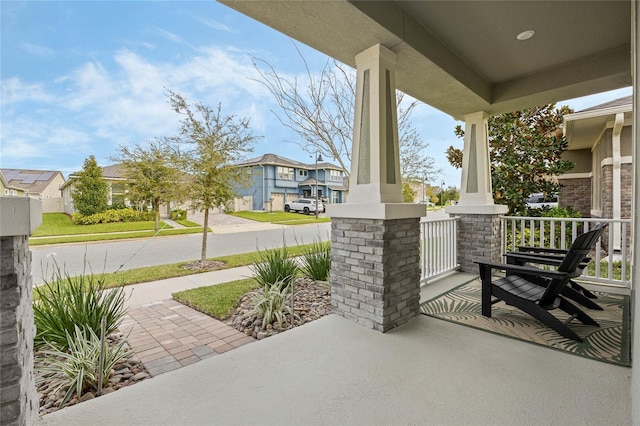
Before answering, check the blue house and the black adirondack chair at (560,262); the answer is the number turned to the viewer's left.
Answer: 1

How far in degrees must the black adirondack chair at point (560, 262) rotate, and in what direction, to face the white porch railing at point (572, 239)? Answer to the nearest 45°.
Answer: approximately 90° to its right

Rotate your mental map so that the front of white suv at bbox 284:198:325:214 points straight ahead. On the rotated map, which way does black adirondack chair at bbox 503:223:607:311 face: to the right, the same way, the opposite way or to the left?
the same way

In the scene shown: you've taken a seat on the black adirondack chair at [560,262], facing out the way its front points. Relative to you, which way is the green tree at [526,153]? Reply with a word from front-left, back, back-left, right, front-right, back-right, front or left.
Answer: right

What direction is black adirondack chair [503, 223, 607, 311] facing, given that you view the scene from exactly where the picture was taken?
facing to the left of the viewer

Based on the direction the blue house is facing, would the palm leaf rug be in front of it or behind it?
in front

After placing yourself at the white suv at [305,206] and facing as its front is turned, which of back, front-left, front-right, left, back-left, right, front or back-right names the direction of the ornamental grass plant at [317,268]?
back-left

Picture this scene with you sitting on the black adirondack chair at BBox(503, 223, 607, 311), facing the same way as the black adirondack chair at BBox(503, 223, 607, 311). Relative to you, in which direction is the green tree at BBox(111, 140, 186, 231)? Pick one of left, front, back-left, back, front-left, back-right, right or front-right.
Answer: front

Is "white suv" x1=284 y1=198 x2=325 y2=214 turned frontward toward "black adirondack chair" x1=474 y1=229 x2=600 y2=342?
no

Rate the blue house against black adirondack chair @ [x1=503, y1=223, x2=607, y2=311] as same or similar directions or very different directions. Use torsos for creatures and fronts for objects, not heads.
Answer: very different directions

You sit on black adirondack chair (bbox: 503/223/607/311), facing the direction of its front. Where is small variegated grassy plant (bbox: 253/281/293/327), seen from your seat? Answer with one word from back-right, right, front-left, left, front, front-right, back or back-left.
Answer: front-left

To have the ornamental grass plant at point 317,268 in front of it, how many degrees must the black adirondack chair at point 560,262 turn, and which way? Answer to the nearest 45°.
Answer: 0° — it already faces it

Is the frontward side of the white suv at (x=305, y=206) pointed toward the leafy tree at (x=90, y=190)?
no

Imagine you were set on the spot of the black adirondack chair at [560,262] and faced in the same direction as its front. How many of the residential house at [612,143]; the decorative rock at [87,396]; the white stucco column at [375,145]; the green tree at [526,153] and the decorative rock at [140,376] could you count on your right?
2

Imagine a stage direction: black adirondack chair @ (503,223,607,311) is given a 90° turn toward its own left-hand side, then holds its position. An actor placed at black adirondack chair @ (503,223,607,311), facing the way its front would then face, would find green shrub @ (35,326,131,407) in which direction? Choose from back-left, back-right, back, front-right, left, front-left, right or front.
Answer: front-right

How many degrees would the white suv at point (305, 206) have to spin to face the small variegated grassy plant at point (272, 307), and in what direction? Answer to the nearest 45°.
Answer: approximately 135° to its left

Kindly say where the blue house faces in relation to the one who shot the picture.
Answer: facing the viewer and to the right of the viewer

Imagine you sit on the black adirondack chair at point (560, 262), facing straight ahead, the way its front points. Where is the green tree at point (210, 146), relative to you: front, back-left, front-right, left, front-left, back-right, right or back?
front
